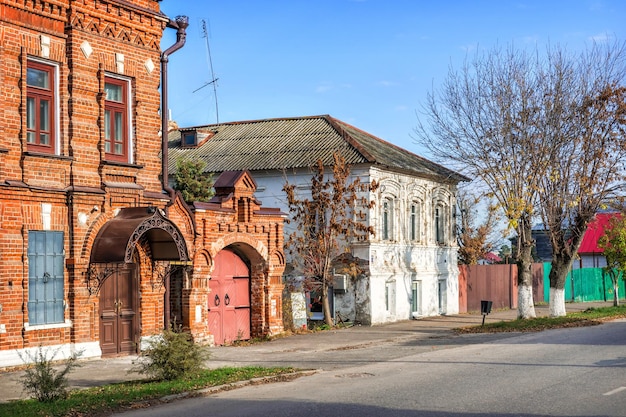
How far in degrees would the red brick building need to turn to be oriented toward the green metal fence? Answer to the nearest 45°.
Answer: approximately 90° to its left

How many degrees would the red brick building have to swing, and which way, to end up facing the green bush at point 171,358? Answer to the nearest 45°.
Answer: approximately 45° to its right

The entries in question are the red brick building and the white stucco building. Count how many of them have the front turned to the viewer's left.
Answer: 0

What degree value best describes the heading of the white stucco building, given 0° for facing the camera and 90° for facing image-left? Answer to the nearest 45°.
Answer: approximately 315°

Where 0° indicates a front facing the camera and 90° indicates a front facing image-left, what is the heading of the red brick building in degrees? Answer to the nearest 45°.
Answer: approximately 315°

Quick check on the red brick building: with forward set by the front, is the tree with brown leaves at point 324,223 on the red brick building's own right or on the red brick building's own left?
on the red brick building's own left

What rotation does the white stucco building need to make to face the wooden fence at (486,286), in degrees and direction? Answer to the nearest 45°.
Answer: approximately 90° to its left

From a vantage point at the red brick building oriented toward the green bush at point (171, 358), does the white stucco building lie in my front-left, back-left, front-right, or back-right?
back-left

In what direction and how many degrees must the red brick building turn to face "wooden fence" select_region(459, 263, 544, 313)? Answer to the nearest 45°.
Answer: approximately 90° to its left
